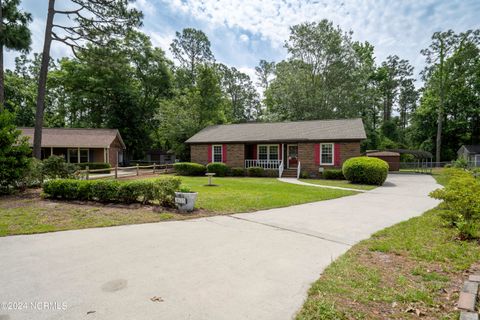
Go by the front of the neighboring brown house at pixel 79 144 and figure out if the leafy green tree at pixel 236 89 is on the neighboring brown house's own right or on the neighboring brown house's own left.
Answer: on the neighboring brown house's own left

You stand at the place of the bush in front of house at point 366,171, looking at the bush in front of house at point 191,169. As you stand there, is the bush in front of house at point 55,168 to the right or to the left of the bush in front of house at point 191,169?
left

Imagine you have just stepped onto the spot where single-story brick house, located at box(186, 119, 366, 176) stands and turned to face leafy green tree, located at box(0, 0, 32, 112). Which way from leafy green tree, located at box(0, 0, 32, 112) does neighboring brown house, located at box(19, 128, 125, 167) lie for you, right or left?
right

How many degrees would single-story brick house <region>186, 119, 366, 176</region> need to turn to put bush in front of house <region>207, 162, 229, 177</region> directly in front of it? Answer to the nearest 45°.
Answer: approximately 90° to its right

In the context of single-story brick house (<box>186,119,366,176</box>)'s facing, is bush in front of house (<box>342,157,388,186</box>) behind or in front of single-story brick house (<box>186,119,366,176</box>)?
in front

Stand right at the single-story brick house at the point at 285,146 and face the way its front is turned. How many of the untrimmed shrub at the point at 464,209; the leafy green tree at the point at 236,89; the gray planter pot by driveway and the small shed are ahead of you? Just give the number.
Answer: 2

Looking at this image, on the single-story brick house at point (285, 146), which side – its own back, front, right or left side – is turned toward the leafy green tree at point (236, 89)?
back

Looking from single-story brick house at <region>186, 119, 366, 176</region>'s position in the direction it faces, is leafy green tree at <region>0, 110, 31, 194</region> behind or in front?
in front

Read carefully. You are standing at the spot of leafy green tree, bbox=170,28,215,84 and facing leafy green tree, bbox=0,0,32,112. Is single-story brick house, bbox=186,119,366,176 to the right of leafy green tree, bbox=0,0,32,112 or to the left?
left

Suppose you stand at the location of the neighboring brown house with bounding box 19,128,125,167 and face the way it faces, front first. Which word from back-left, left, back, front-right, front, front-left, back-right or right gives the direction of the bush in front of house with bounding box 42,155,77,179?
front

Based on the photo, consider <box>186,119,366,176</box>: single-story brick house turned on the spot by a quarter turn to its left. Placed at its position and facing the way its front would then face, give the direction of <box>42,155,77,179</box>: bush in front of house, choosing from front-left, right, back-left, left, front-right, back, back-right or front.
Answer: back-right

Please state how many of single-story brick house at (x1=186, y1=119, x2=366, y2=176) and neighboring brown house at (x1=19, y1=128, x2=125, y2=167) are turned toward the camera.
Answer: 2

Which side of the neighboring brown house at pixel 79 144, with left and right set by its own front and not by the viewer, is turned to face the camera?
front

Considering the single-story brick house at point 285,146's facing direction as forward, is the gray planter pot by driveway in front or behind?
in front

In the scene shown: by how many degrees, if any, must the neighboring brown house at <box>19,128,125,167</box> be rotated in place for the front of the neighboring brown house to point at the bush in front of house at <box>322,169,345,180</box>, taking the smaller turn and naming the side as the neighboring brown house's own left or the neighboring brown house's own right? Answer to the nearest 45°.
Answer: approximately 45° to the neighboring brown house's own left

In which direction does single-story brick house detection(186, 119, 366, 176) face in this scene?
toward the camera

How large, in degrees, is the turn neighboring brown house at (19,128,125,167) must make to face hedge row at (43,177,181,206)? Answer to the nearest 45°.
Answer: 0° — it already faces it

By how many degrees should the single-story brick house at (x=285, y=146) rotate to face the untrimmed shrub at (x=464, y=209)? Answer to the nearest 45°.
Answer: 0° — it already faces it
